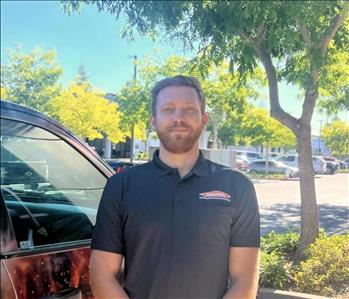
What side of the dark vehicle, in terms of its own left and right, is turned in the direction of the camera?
right

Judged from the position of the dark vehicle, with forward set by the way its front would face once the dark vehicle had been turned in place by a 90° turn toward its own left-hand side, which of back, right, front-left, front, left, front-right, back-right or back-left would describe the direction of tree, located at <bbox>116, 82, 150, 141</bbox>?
front

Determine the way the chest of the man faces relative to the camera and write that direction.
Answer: toward the camera

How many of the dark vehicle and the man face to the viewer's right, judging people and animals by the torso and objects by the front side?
1
